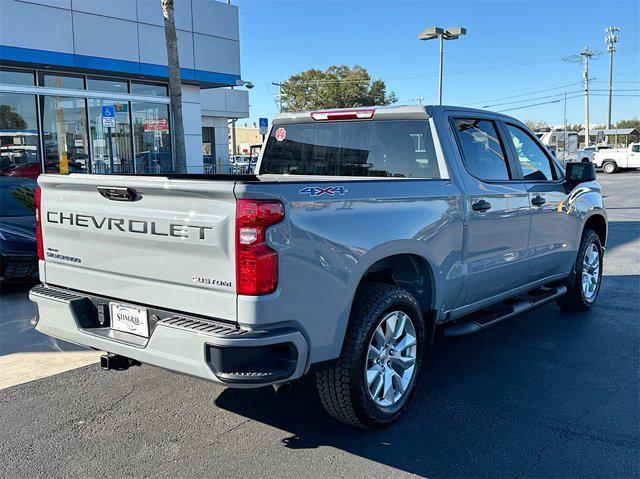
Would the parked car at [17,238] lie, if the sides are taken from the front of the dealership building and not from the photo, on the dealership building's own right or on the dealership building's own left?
on the dealership building's own right

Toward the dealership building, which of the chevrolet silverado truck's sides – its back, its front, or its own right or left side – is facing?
left

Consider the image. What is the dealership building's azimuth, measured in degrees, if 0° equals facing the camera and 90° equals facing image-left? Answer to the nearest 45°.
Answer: approximately 315°

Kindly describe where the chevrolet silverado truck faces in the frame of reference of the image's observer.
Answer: facing away from the viewer and to the right of the viewer

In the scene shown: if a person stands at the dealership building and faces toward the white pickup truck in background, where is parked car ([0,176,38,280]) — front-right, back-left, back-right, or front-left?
back-right

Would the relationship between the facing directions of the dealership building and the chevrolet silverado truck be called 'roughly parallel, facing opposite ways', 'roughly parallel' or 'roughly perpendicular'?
roughly perpendicular
